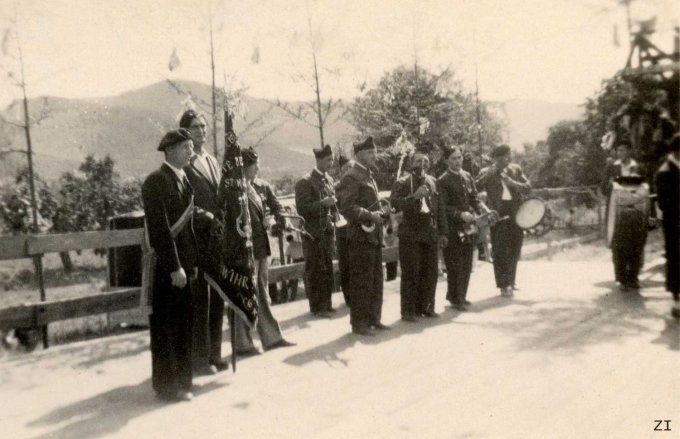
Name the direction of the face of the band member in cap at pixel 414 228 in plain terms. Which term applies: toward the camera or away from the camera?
toward the camera

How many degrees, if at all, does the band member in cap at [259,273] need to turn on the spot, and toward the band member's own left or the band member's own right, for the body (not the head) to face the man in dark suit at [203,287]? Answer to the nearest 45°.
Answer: approximately 90° to the band member's own right

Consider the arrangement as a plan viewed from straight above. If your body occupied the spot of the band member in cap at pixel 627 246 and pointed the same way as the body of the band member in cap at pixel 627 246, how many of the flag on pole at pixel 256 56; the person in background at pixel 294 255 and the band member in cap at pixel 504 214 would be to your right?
3

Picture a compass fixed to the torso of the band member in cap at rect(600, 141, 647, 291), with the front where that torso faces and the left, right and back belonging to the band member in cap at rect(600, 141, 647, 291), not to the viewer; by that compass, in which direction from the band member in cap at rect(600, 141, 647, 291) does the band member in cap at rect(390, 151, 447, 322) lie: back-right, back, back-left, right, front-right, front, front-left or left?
front-right

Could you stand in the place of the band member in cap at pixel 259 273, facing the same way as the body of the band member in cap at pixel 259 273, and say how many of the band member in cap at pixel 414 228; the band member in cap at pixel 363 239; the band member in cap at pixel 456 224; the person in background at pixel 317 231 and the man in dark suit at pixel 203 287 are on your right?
1

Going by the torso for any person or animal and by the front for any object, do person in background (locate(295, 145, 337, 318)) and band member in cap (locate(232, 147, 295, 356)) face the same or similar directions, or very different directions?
same or similar directions

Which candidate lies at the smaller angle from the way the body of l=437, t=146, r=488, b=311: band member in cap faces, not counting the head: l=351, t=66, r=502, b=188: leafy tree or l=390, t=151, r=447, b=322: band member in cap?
the band member in cap

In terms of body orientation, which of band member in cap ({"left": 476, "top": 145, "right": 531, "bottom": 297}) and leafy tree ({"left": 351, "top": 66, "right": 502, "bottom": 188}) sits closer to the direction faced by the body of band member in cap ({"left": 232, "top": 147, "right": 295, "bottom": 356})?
the band member in cap

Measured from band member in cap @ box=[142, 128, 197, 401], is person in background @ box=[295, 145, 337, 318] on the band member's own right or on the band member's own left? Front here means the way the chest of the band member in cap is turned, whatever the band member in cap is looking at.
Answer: on the band member's own left

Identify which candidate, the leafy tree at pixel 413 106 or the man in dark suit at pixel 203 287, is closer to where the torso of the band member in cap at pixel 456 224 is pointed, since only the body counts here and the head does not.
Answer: the man in dark suit

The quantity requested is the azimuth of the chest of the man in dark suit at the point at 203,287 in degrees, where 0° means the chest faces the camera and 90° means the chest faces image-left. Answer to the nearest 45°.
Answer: approximately 315°

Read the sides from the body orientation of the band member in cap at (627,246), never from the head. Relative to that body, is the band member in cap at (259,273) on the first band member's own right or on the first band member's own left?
on the first band member's own right

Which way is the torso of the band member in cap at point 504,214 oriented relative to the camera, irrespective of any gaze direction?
toward the camera

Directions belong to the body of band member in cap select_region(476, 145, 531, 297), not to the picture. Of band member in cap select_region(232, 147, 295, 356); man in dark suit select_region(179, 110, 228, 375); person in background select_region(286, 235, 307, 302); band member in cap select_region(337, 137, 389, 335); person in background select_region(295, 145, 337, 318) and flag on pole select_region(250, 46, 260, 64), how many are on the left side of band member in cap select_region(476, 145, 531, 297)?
0

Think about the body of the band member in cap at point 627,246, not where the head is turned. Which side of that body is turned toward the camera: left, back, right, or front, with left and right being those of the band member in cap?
front

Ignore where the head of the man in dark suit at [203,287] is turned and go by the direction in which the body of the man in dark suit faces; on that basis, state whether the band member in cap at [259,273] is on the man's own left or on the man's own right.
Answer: on the man's own left
